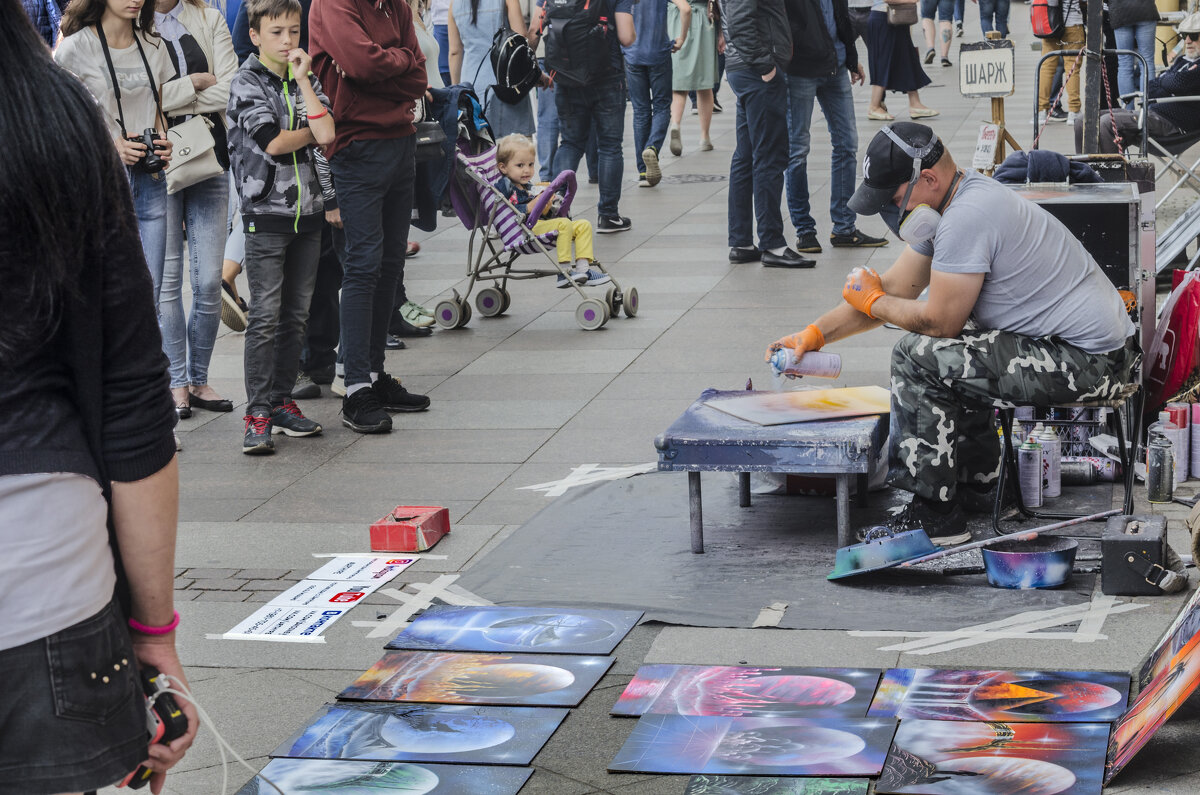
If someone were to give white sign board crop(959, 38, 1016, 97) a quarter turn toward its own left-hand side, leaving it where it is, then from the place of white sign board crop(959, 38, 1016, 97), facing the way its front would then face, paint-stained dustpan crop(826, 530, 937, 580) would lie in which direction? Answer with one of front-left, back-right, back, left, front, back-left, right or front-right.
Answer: right

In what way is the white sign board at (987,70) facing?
toward the camera

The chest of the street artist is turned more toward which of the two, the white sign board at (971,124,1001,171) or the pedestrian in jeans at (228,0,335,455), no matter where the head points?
the pedestrian in jeans

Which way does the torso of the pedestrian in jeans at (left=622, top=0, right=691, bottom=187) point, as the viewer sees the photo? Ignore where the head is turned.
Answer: away from the camera

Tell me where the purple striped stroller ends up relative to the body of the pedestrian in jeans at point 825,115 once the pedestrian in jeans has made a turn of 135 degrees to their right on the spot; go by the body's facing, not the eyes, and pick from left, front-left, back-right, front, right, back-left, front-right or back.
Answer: front-left

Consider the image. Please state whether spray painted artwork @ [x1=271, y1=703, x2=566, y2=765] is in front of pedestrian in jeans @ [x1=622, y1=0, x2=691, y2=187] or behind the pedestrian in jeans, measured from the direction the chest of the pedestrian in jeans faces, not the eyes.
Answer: behind

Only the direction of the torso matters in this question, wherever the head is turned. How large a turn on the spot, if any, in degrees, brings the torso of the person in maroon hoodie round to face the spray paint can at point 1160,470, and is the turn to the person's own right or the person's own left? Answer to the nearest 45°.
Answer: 0° — they already face it

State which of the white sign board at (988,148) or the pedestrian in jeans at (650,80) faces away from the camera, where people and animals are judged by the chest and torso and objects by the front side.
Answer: the pedestrian in jeans

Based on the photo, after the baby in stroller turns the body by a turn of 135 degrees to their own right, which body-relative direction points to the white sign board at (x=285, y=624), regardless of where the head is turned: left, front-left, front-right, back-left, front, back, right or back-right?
left

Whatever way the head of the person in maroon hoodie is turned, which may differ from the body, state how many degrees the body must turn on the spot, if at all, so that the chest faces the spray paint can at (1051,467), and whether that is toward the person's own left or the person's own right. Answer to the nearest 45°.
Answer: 0° — they already face it

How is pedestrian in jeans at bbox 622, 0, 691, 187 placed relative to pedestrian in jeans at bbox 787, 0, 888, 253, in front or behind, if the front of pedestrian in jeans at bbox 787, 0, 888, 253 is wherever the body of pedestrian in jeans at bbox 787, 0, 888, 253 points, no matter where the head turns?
behind

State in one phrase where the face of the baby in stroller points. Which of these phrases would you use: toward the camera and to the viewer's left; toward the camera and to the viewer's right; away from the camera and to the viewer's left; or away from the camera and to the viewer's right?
toward the camera and to the viewer's right

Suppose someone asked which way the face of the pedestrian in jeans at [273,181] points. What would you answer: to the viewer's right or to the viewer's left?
to the viewer's right

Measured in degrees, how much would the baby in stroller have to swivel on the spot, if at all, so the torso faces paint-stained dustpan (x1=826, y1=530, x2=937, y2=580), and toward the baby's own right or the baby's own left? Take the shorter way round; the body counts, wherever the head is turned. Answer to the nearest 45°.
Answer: approximately 45° to the baby's own right

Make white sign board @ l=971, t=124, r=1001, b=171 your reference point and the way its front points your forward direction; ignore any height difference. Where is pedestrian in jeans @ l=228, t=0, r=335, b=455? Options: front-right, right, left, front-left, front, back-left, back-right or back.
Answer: front-right
